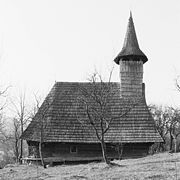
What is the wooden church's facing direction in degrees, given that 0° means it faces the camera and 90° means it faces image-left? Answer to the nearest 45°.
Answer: approximately 270°
